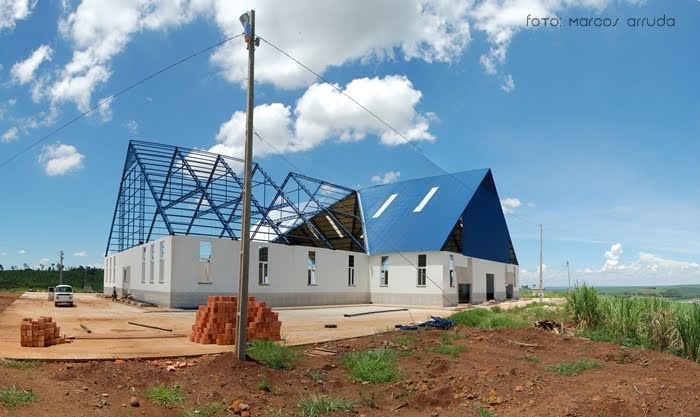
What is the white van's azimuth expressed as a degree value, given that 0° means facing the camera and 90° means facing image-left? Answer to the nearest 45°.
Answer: approximately 0°

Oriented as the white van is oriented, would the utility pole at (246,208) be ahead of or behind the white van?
ahead
